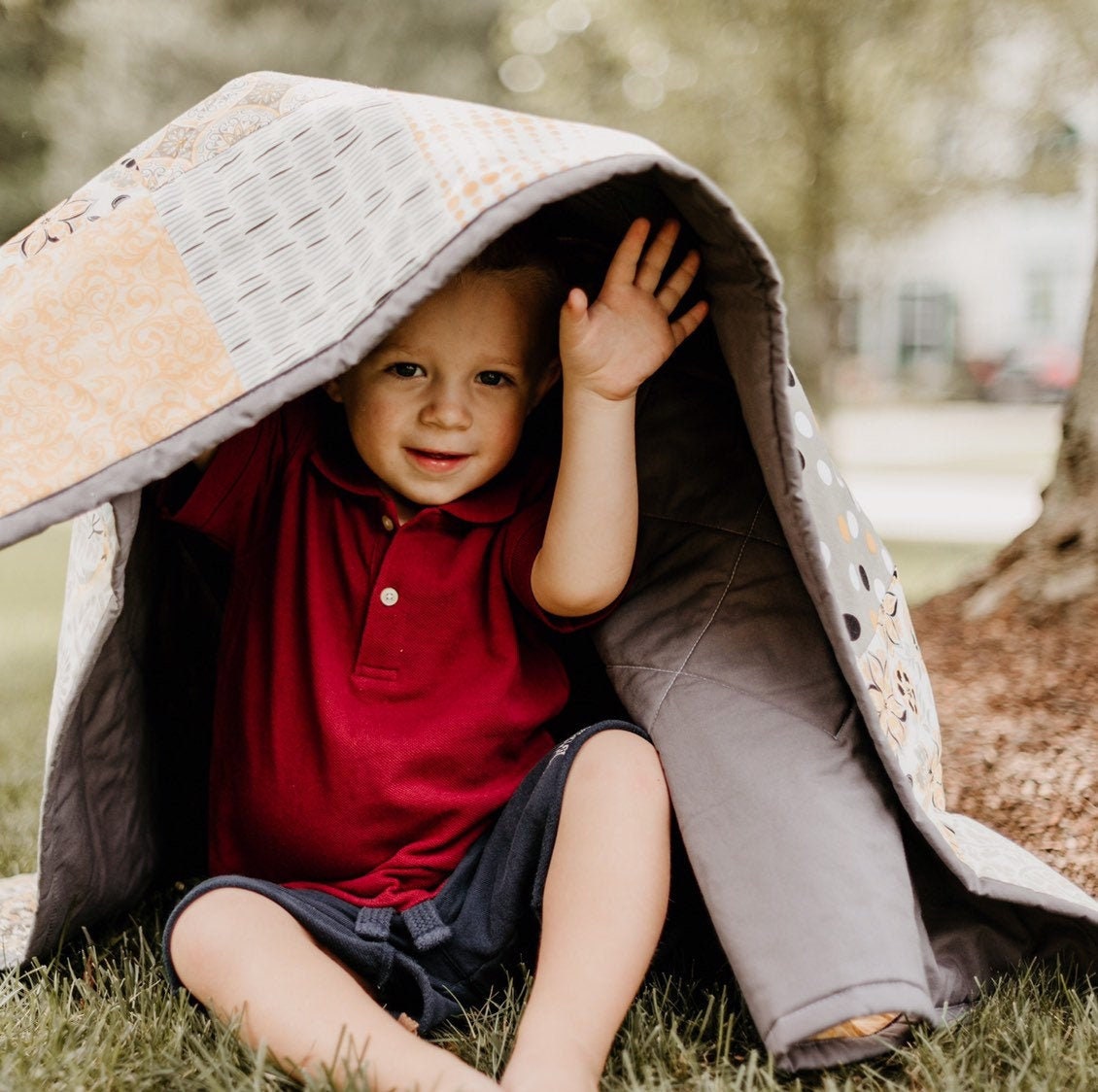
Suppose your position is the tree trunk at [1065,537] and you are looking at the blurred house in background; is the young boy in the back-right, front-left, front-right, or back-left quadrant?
back-left

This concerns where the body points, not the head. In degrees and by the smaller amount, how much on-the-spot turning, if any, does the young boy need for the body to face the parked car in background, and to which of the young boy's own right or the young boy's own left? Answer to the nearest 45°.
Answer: approximately 135° to the young boy's own left

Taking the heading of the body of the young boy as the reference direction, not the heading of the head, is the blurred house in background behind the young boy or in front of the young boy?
behind

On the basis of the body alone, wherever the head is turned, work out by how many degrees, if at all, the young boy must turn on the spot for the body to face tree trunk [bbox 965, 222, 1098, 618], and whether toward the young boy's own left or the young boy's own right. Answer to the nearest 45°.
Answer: approximately 135° to the young boy's own left

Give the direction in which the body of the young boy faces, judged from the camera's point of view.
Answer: toward the camera
